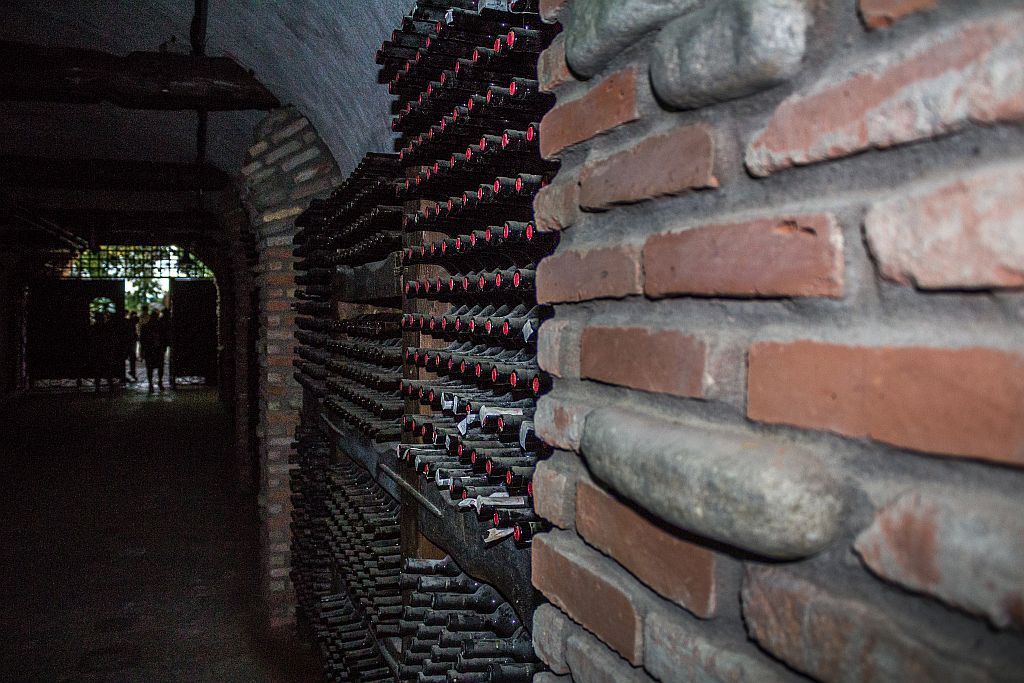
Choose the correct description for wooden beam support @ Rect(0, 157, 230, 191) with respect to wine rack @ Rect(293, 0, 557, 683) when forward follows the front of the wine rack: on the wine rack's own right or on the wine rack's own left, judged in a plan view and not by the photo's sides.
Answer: on the wine rack's own right

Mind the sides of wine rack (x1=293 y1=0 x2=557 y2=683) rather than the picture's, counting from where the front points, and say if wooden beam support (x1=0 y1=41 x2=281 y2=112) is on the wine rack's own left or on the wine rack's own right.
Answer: on the wine rack's own right

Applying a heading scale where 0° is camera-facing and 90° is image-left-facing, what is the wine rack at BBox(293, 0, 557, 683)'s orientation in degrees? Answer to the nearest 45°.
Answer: approximately 45°

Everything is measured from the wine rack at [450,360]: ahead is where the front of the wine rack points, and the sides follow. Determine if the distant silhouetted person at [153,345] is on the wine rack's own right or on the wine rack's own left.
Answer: on the wine rack's own right
